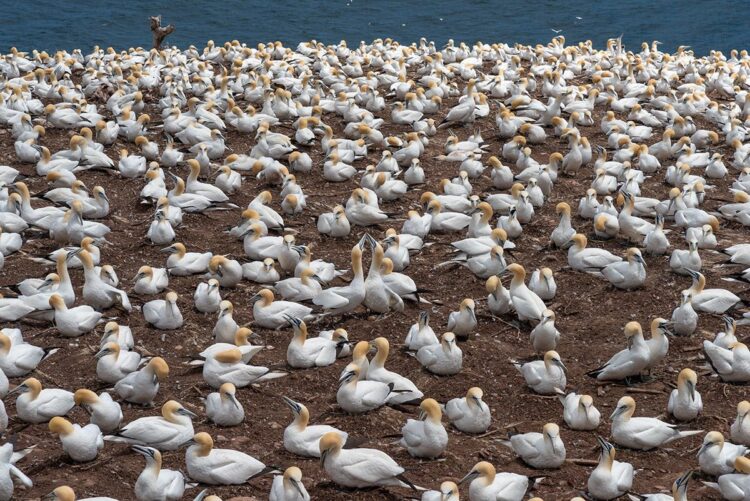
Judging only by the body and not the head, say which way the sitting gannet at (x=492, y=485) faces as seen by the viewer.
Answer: to the viewer's left

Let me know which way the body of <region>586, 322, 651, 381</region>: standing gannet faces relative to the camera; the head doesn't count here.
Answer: to the viewer's right

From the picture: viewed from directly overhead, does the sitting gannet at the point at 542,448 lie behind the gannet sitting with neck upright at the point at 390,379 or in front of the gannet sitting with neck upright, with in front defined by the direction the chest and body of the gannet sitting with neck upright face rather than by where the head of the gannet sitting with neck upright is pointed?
behind

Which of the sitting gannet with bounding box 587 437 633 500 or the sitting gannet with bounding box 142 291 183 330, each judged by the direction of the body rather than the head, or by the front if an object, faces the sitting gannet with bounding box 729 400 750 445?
the sitting gannet with bounding box 142 291 183 330

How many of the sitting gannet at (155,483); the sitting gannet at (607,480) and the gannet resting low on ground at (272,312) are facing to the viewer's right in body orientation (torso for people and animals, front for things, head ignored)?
0

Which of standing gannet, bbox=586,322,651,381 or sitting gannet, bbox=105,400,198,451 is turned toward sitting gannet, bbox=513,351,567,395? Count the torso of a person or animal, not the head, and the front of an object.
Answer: sitting gannet, bbox=105,400,198,451

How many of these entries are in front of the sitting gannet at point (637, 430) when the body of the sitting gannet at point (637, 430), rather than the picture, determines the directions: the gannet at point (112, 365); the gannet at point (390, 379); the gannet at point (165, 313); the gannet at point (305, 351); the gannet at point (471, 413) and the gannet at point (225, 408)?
6

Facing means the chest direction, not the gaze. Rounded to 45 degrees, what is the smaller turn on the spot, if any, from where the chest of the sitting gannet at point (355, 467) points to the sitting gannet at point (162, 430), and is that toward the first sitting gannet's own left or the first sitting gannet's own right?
0° — it already faces it

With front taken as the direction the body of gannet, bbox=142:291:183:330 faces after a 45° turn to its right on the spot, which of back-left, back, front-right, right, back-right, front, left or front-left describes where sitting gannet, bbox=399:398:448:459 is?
front-left

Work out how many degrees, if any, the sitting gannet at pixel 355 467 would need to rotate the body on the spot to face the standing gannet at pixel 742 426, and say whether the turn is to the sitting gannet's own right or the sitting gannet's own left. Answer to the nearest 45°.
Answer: approximately 180°

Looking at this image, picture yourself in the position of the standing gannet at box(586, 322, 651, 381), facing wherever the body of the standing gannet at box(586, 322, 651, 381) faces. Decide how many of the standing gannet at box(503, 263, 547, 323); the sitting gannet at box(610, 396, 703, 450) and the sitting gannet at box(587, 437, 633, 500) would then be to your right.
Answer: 2

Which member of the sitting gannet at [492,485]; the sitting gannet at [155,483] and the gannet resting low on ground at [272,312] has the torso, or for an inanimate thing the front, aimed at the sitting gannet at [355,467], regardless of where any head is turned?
the sitting gannet at [492,485]

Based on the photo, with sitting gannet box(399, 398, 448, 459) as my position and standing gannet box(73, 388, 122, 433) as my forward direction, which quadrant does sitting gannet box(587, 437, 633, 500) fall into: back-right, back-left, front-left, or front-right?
back-left

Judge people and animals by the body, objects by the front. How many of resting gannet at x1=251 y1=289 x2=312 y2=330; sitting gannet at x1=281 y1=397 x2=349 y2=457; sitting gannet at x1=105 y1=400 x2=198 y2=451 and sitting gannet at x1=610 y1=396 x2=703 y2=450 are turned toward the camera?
0

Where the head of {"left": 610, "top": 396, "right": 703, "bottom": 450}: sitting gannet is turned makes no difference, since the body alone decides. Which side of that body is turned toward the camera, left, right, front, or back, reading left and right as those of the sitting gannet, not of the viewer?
left
